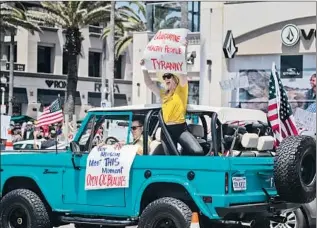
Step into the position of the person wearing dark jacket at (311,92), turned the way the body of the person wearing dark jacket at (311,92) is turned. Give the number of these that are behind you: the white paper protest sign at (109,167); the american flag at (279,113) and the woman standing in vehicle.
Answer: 0

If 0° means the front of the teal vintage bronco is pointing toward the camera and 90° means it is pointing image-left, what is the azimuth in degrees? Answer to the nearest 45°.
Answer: approximately 135°

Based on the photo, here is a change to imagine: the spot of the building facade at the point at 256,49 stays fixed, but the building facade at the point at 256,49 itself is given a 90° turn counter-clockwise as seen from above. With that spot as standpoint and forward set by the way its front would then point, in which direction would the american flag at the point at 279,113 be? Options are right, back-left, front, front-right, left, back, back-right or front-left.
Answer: right

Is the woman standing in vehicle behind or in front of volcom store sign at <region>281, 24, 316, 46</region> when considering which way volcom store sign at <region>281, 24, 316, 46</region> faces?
in front

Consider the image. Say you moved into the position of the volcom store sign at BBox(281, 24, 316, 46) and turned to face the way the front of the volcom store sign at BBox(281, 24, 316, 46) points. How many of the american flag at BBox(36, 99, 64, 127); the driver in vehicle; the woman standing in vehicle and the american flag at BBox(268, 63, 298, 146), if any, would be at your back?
0

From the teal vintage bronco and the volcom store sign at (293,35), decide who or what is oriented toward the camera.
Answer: the volcom store sign

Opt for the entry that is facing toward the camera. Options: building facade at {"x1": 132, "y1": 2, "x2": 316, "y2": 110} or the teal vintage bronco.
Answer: the building facade

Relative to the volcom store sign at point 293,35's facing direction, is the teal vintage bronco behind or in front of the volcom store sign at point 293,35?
in front

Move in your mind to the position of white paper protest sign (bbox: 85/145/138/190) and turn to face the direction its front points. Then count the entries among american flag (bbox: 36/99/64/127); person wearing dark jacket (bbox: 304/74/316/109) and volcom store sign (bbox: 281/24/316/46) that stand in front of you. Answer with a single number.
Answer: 0

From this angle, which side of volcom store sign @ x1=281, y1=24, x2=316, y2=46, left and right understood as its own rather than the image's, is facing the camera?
front

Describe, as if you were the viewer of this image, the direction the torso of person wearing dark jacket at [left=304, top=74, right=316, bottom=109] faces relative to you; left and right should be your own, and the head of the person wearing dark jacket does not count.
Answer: facing the viewer and to the left of the viewer

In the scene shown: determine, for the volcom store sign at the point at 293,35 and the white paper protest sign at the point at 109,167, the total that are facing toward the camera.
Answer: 2

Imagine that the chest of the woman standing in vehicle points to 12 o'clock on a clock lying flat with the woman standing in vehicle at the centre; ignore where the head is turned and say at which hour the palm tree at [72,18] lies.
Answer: The palm tree is roughly at 4 o'clock from the woman standing in vehicle.

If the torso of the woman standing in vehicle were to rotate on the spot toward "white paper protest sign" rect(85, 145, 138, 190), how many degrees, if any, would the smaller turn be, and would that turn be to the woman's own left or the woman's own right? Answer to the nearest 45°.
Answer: approximately 45° to the woman's own right

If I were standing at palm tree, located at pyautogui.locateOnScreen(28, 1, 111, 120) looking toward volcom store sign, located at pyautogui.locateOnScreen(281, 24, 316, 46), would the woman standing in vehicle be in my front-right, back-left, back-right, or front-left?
front-right

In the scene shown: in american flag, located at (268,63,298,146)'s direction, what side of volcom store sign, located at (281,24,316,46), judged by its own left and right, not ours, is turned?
front

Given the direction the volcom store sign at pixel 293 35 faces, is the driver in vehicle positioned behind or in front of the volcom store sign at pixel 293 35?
in front

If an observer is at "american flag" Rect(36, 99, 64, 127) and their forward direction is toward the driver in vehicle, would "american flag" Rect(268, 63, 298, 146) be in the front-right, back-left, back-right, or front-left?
front-left
